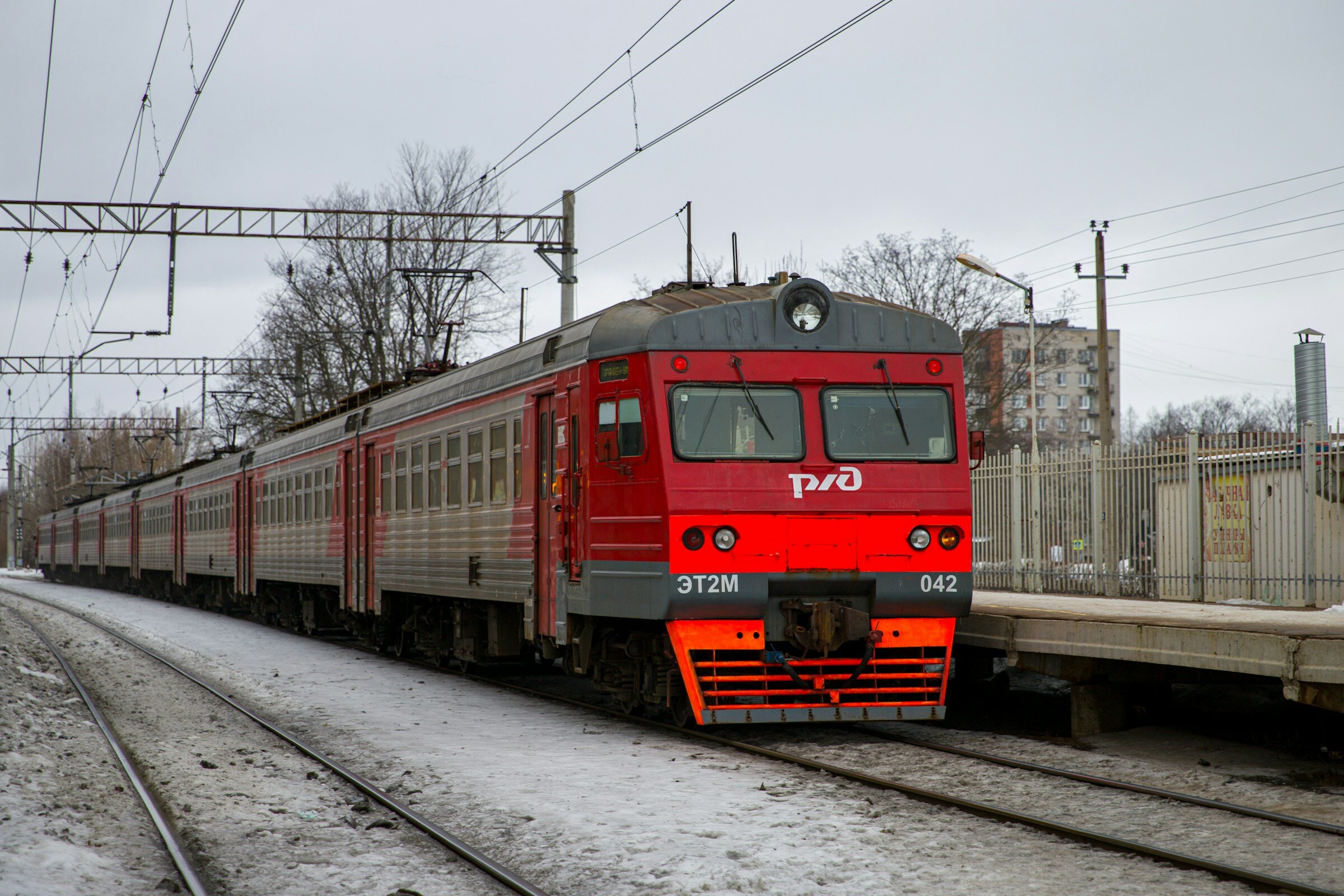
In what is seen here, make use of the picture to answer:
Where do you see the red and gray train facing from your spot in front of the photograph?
facing the viewer and to the right of the viewer

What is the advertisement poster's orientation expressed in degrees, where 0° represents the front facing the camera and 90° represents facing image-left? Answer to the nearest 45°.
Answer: approximately 0°

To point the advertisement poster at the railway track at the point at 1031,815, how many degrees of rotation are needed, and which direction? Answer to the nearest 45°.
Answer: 0° — it already faces it

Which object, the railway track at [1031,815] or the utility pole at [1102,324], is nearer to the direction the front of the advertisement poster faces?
the railway track

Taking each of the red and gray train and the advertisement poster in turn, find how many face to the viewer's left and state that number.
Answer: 0

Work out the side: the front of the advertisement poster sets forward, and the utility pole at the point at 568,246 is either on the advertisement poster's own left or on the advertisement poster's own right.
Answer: on the advertisement poster's own right

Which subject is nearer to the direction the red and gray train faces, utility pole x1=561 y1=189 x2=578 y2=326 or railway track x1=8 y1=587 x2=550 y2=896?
the railway track

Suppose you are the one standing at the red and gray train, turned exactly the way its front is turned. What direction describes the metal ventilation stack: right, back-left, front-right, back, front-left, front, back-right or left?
left

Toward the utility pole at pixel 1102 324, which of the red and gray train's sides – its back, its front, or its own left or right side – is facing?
left

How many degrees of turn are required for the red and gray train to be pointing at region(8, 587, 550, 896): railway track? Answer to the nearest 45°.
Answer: approximately 90° to its right
